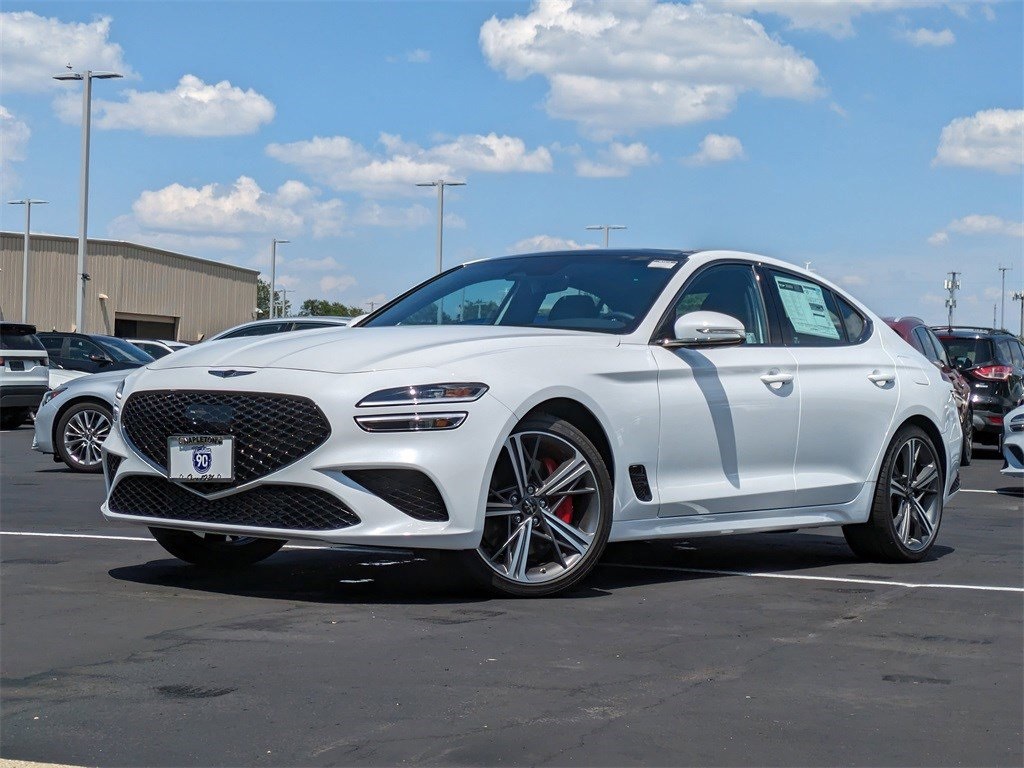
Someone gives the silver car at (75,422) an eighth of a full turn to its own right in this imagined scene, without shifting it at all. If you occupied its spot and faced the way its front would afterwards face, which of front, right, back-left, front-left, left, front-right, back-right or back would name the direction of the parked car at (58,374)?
front-right

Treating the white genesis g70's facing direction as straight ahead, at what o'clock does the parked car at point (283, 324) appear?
The parked car is roughly at 4 o'clock from the white genesis g70.

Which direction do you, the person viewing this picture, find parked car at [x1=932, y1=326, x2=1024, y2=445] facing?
facing away from the viewer and to the right of the viewer

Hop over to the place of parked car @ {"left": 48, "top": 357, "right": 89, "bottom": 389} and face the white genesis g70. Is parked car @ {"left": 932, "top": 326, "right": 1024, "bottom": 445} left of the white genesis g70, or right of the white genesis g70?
left

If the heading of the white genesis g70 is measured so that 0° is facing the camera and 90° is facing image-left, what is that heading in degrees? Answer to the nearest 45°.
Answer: approximately 45°

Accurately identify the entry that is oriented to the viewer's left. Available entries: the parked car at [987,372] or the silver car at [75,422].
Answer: the silver car

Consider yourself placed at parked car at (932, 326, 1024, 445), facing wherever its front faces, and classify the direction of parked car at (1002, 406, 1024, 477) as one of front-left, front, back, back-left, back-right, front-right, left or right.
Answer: back-right

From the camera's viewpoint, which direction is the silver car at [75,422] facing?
to the viewer's left
